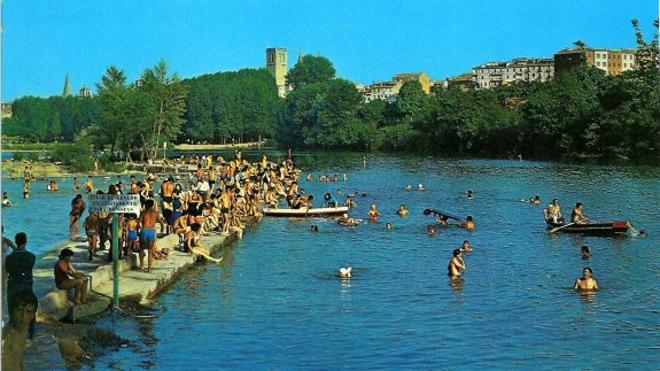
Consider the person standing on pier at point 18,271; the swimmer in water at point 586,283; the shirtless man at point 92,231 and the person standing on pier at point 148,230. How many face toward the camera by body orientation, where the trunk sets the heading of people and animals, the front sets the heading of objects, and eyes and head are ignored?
1

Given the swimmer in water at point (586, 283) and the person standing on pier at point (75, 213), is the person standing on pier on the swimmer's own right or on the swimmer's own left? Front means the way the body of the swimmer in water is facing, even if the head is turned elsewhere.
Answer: on the swimmer's own right

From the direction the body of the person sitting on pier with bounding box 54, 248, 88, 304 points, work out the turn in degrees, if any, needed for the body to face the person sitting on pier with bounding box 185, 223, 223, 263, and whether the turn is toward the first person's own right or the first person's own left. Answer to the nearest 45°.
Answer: approximately 45° to the first person's own left

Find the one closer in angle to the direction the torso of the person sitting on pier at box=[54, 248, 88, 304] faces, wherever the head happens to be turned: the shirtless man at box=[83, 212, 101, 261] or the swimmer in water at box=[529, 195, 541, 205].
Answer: the swimmer in water

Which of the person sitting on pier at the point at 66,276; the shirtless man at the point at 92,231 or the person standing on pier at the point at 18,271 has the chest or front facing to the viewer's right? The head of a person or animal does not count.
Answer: the person sitting on pier

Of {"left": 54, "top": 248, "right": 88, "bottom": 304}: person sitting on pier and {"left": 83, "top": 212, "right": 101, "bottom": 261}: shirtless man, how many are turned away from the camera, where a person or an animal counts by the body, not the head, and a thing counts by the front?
1

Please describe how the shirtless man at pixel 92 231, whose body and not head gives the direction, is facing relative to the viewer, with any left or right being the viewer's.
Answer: facing away from the viewer

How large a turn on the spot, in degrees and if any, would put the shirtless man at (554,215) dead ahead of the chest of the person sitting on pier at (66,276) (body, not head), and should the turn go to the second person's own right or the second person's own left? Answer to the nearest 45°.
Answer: approximately 45° to the second person's own left

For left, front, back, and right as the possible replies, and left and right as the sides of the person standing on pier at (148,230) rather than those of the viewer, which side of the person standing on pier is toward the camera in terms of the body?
back

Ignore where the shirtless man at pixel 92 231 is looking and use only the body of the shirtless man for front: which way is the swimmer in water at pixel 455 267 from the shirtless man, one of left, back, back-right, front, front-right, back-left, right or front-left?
right
